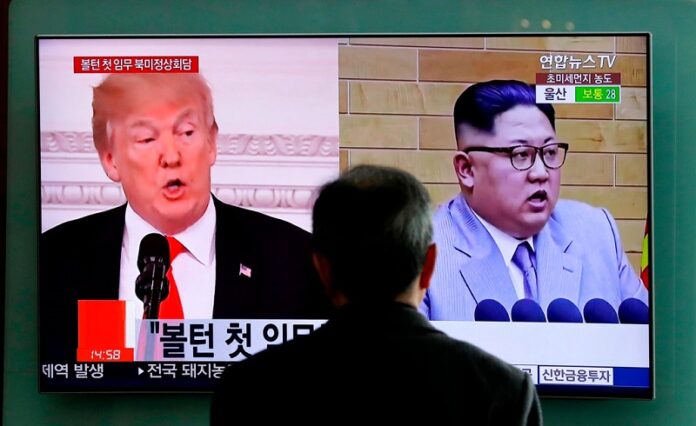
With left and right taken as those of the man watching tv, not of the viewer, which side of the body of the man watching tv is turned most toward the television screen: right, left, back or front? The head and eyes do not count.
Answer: front

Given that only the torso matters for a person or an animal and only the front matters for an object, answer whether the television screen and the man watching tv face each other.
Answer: yes

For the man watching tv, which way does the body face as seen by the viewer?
away from the camera

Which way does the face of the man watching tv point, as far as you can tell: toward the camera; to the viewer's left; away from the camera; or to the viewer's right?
away from the camera

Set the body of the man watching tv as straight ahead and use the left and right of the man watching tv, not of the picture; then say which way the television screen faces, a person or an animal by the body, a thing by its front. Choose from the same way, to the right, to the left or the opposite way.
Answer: the opposite way

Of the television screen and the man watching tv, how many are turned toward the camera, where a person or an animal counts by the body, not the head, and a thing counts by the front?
1

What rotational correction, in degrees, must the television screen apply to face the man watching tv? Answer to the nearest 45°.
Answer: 0° — it already faces them
